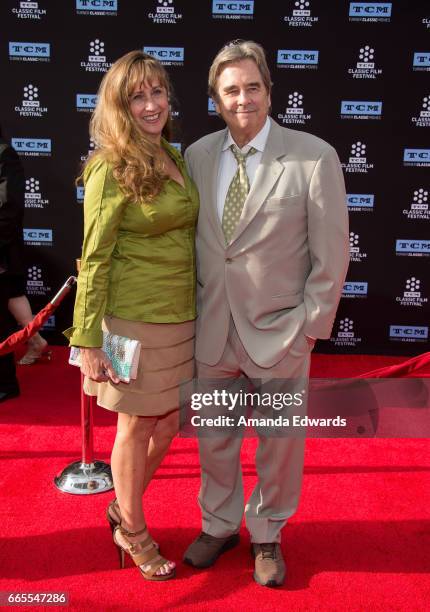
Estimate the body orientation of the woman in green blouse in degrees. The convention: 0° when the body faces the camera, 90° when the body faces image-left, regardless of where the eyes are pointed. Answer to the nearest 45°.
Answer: approximately 315°
